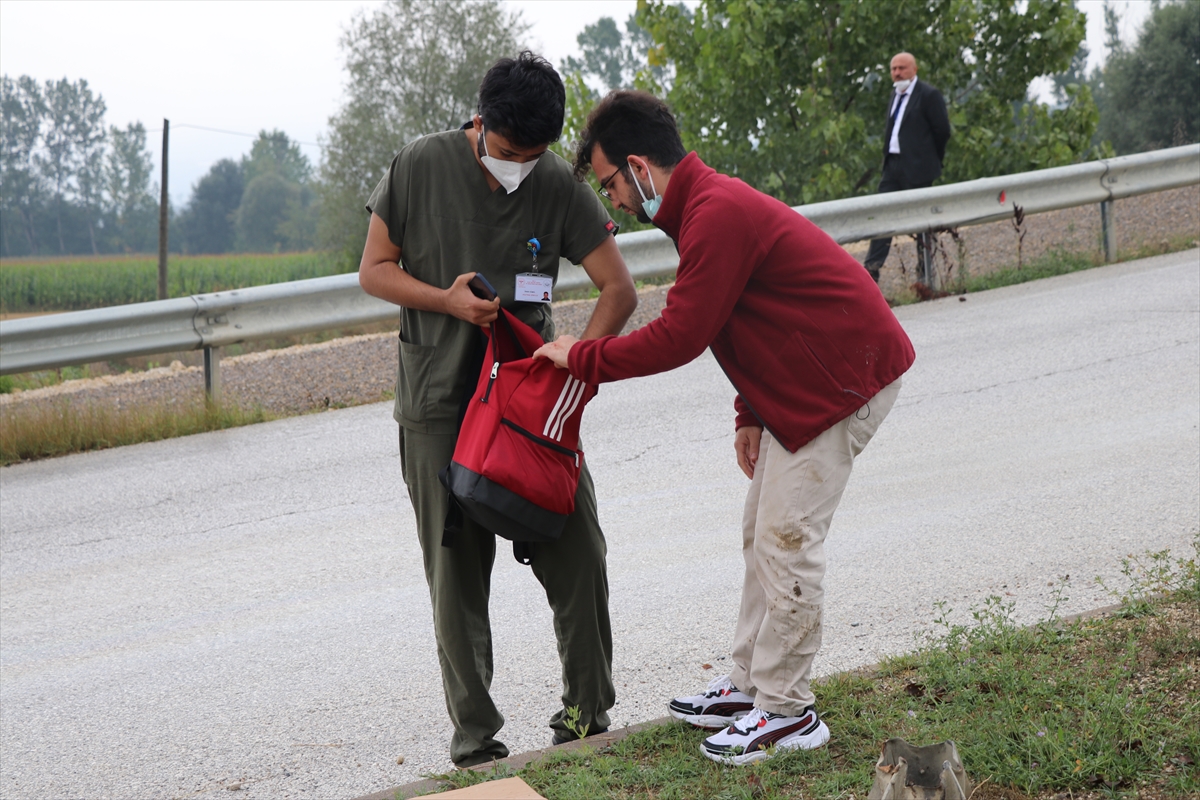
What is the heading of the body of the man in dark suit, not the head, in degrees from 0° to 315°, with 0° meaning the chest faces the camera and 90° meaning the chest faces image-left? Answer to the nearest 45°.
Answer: approximately 45°

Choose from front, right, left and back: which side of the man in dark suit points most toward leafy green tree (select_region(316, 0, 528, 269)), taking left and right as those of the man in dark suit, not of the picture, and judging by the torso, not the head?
right

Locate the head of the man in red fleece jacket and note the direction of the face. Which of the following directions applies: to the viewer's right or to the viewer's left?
to the viewer's left

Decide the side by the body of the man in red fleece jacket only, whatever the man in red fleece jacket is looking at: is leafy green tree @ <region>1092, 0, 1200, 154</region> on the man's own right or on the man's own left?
on the man's own right

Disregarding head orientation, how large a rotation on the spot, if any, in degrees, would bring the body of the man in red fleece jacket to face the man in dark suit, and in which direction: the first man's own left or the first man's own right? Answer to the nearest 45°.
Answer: approximately 90° to the first man's own right

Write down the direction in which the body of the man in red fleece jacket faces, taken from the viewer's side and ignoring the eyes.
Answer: to the viewer's left

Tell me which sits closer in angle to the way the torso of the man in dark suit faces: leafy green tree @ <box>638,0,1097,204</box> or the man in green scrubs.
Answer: the man in green scrubs

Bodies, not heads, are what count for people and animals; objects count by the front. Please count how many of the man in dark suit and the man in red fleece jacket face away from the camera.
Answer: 0

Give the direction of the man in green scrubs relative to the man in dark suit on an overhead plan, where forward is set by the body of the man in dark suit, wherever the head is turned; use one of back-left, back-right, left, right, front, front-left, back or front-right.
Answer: front-left

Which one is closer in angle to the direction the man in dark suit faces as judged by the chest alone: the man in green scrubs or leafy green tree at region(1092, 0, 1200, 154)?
the man in green scrubs

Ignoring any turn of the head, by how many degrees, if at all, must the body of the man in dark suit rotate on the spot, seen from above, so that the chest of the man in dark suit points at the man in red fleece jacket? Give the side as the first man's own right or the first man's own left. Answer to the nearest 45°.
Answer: approximately 45° to the first man's own left
